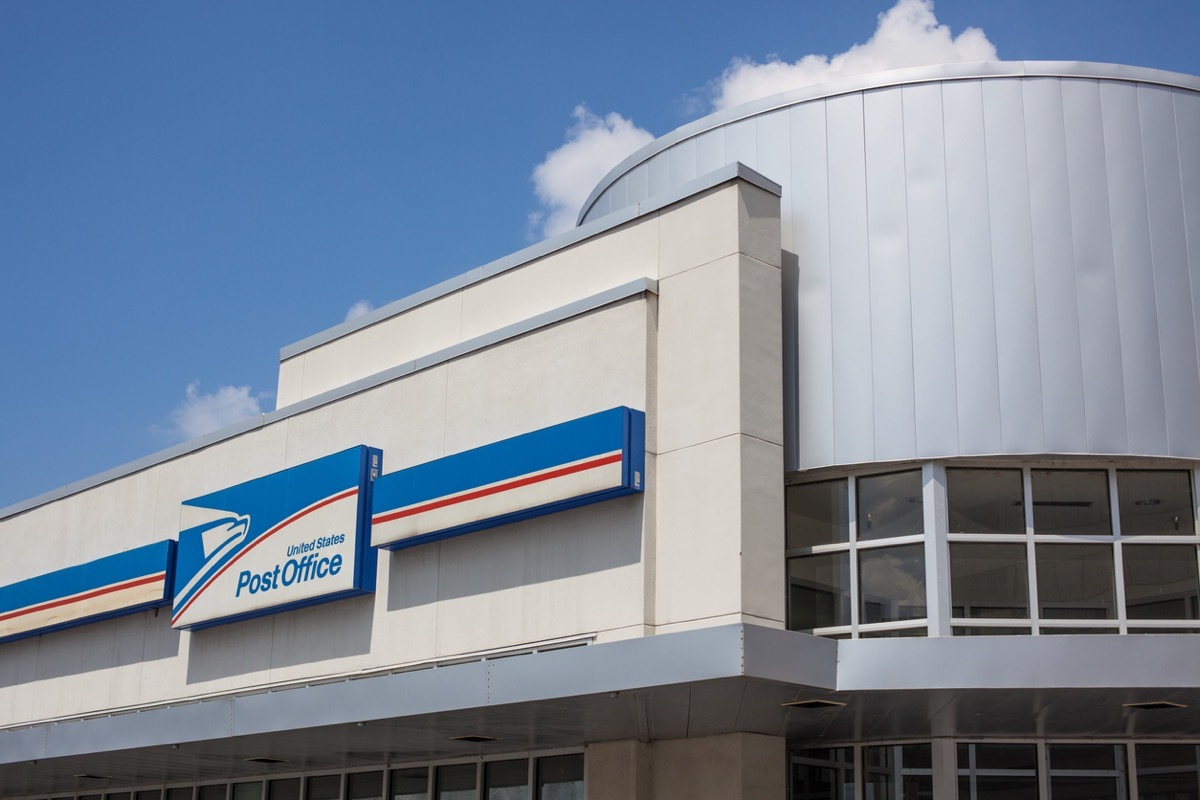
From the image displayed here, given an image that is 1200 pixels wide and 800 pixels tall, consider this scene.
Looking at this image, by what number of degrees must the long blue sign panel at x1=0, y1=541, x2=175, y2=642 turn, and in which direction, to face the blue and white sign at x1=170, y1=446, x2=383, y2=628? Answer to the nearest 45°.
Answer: approximately 90° to its left

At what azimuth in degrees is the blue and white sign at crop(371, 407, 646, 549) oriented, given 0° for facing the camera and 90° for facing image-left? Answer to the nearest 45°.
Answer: approximately 45°

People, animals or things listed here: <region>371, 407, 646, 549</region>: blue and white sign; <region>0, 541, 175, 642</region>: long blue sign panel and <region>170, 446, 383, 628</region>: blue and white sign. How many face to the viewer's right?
0

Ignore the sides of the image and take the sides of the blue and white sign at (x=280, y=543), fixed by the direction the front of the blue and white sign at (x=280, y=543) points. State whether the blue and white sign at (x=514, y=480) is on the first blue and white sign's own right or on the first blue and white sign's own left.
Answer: on the first blue and white sign's own left

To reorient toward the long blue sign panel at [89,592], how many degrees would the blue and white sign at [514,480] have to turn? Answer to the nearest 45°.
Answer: approximately 90° to its right

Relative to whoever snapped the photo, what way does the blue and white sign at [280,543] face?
facing the viewer and to the left of the viewer

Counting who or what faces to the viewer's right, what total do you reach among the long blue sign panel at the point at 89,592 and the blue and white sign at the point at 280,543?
0

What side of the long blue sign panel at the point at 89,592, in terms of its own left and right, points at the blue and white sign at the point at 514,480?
left

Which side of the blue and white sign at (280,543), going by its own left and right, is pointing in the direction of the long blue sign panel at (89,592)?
right
